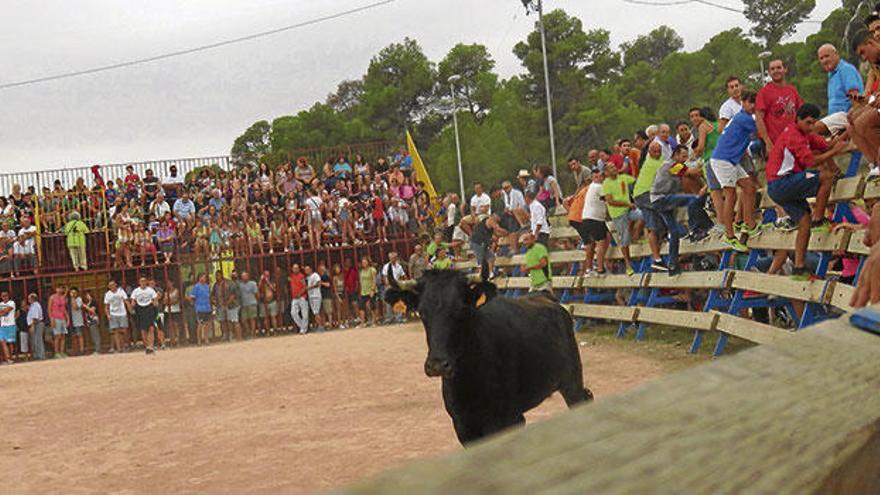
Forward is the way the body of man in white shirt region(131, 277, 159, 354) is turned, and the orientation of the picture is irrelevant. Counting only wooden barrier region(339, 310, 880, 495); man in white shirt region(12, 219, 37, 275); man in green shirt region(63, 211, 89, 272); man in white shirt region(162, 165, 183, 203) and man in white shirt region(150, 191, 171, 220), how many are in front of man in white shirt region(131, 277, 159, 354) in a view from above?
1

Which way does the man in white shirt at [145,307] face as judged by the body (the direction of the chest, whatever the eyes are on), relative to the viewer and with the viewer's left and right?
facing the viewer

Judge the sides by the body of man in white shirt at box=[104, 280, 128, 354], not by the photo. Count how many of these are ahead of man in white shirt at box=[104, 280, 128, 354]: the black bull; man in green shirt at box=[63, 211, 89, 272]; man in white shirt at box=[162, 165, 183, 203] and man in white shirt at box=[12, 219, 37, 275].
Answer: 1

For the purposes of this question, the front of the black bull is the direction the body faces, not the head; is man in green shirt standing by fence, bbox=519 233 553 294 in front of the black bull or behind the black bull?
behind

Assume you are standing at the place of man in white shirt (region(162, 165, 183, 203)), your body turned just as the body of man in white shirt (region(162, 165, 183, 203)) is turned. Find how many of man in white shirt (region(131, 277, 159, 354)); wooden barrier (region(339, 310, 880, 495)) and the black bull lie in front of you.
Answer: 3

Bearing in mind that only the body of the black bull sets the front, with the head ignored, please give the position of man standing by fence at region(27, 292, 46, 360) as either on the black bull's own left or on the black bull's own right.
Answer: on the black bull's own right

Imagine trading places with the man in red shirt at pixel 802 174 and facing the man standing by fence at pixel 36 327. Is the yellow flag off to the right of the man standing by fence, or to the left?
right

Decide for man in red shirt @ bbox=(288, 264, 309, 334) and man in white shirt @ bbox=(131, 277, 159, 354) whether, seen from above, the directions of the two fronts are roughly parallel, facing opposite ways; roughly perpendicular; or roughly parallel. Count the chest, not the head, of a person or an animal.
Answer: roughly parallel

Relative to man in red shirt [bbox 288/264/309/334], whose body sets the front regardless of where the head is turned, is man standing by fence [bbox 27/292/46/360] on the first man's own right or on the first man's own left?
on the first man's own right

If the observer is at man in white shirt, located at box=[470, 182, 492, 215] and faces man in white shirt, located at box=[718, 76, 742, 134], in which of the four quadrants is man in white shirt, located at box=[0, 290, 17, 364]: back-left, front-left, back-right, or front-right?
back-right

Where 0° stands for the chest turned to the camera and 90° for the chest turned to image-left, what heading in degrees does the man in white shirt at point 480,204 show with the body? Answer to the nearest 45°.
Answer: approximately 45°

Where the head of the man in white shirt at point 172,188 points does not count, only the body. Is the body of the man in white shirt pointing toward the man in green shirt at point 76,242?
no

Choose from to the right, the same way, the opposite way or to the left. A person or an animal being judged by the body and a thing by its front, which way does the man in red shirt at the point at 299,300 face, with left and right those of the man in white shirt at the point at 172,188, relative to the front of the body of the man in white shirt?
the same way

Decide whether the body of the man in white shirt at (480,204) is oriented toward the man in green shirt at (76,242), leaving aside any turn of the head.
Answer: no

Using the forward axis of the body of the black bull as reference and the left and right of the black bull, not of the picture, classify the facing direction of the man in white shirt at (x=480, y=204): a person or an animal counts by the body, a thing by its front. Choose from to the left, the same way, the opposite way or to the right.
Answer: the same way

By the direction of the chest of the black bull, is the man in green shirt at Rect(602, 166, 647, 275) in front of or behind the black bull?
behind

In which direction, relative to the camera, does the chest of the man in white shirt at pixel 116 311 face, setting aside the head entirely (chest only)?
toward the camera

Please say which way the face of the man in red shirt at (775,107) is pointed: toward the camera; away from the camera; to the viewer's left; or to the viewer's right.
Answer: toward the camera

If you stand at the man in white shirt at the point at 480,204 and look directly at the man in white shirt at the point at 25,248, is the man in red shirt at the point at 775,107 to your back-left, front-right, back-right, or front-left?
back-left
